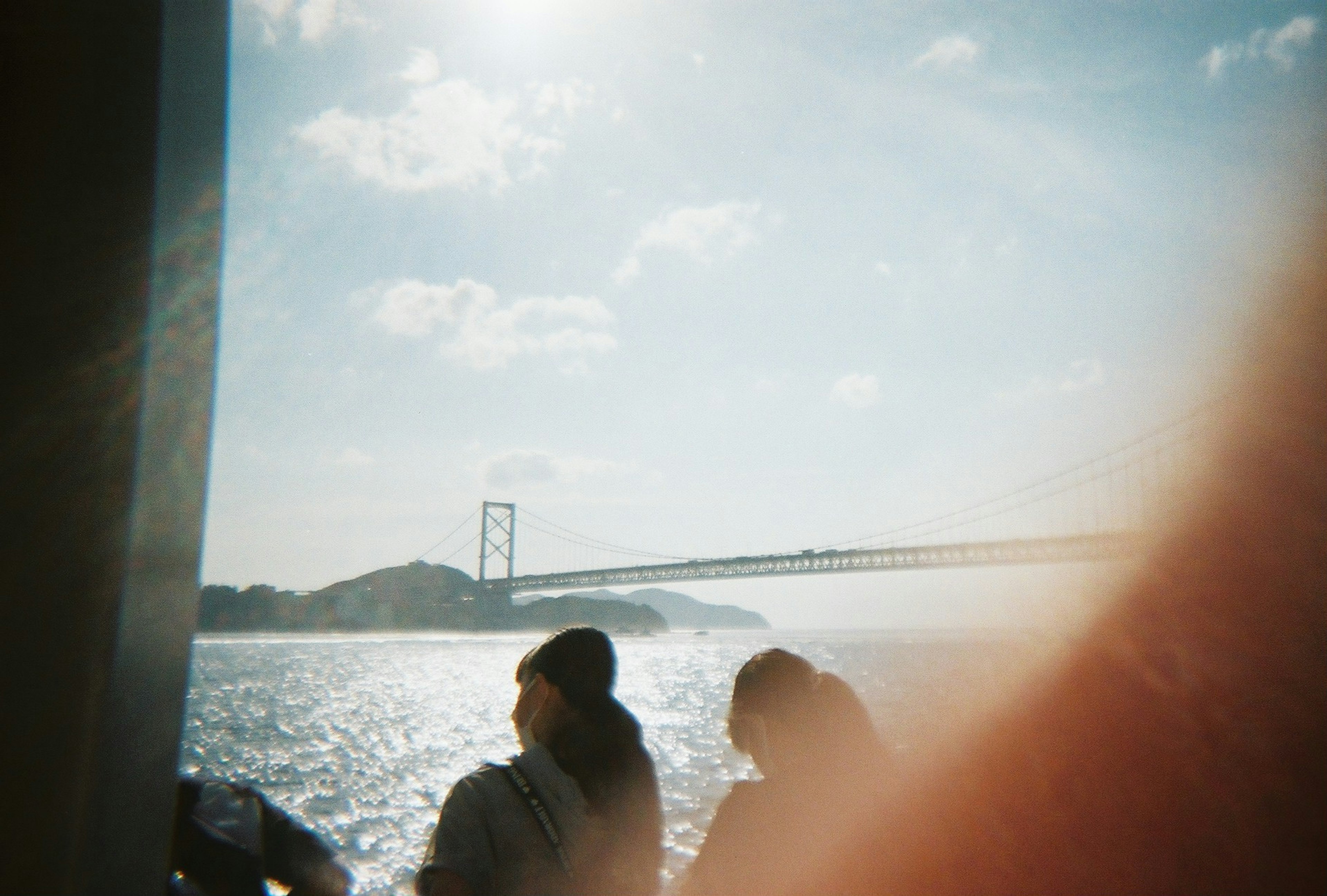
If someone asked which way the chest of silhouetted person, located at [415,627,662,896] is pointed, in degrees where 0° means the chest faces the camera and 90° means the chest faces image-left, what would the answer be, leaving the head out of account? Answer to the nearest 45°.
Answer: approximately 135°
